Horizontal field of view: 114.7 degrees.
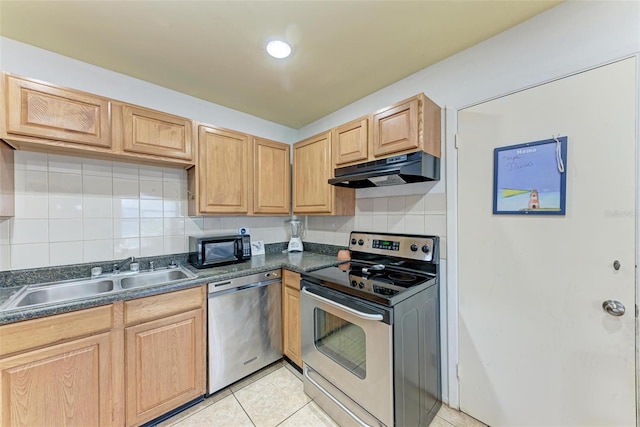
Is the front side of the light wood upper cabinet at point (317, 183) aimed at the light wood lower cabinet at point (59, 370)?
yes

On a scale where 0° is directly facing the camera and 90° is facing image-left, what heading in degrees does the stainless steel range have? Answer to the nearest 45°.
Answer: approximately 45°

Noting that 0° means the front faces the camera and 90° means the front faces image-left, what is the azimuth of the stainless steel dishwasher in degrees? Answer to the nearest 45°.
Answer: approximately 315°

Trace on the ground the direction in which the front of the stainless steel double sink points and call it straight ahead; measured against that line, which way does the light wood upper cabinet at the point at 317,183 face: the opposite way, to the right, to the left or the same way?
to the right

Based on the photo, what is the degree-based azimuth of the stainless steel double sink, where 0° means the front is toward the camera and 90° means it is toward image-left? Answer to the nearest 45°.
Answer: approximately 0°

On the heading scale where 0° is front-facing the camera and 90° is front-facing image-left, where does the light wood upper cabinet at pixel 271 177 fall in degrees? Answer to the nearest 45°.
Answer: approximately 315°

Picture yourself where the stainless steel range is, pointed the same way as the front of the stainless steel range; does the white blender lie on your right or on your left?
on your right
